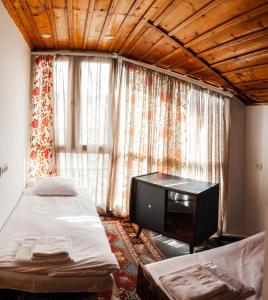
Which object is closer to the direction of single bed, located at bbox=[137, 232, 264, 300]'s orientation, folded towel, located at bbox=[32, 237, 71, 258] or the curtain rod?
the folded towel

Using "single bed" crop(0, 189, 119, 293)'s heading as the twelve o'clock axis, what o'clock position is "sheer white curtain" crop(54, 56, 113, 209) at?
The sheer white curtain is roughly at 6 o'clock from the single bed.

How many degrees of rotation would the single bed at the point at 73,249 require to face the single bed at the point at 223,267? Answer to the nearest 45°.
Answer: approximately 90° to its left

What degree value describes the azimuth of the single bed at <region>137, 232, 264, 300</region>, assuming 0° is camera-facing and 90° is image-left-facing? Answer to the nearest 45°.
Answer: approximately 45°

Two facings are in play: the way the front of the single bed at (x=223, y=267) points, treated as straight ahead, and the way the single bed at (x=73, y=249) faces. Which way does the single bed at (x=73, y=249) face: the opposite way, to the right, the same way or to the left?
to the left

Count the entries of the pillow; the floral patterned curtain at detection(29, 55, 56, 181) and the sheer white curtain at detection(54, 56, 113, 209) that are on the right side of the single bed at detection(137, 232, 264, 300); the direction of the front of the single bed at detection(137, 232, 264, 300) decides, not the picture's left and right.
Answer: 3

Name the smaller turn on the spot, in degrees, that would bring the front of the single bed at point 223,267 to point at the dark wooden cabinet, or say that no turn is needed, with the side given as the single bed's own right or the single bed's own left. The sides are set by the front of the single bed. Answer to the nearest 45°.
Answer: approximately 135° to the single bed's own right

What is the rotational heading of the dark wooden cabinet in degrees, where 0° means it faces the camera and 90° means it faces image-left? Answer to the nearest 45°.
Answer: approximately 45°

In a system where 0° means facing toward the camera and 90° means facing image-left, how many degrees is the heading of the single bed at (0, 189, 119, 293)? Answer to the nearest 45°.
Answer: approximately 0°

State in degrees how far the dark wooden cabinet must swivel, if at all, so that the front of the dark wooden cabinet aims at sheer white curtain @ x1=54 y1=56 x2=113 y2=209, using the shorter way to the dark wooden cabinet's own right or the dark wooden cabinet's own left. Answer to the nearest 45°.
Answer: approximately 90° to the dark wooden cabinet's own right
